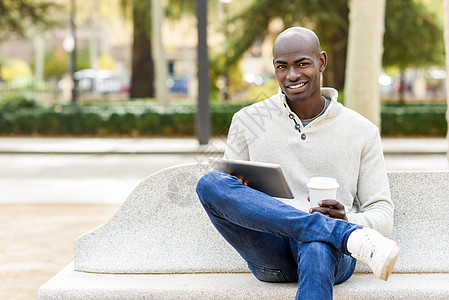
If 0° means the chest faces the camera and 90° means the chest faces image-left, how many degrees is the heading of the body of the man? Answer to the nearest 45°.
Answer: approximately 0°

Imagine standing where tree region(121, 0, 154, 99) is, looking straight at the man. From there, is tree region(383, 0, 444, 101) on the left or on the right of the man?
left

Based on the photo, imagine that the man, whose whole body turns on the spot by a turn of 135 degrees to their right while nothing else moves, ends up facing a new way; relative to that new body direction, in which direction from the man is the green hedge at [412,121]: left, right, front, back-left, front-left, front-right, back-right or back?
front-right

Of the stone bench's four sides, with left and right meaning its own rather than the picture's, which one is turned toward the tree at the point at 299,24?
back

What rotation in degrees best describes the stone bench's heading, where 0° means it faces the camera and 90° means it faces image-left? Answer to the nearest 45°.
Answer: approximately 0°

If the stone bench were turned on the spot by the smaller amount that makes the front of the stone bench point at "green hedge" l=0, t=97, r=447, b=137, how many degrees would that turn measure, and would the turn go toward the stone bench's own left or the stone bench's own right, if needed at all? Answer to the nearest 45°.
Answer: approximately 180°

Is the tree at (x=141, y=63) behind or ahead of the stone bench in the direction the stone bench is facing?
behind

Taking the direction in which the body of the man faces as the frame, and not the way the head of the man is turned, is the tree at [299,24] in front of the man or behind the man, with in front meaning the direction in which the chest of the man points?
behind

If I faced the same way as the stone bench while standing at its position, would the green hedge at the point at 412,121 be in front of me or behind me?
behind

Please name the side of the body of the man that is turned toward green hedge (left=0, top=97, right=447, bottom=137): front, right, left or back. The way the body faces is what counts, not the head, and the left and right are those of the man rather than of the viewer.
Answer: back

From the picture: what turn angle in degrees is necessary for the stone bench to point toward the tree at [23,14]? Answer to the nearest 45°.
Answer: approximately 180°
